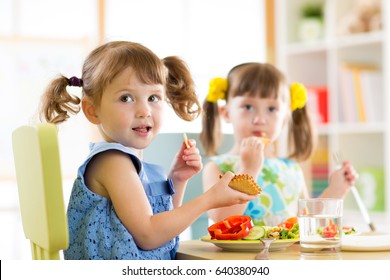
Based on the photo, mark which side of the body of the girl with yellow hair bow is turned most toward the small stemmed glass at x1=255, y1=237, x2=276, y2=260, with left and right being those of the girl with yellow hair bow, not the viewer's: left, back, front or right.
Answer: front

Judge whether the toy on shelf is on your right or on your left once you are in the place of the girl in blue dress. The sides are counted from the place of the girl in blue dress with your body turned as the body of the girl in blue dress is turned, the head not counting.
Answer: on your left

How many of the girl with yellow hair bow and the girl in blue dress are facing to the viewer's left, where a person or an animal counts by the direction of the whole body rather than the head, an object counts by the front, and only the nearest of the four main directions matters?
0

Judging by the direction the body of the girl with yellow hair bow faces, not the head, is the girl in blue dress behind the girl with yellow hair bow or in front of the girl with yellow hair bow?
in front

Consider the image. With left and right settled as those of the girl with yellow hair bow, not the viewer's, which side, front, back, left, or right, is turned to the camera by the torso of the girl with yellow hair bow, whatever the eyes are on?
front

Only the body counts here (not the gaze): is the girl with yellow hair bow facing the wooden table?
yes

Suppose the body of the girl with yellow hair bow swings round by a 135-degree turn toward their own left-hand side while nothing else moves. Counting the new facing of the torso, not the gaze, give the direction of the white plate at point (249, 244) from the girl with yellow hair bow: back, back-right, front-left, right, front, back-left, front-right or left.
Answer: back-right

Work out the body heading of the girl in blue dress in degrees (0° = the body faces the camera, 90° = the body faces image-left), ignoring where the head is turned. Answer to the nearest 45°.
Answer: approximately 315°
